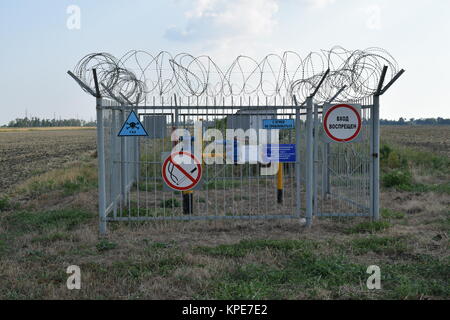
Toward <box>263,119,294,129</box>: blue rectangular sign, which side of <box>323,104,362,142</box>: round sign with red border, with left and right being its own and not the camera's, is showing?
right

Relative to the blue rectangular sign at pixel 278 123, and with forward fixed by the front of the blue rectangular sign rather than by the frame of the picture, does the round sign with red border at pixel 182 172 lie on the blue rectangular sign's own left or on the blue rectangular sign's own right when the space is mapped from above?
on the blue rectangular sign's own right

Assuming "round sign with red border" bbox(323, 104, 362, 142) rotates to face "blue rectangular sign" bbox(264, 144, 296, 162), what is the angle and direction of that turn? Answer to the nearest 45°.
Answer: approximately 90° to its right

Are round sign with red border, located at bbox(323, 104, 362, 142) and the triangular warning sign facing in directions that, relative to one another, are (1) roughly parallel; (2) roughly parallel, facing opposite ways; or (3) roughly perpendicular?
roughly parallel

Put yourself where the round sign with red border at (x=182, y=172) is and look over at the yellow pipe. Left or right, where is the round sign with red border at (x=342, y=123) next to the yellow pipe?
right

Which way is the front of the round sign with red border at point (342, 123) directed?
toward the camera

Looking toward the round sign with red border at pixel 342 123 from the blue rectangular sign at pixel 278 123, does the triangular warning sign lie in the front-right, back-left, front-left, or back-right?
back-right

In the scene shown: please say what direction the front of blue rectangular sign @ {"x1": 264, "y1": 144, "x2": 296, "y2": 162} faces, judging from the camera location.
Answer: facing the viewer

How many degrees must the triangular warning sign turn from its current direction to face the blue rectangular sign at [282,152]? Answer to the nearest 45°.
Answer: approximately 90° to its left

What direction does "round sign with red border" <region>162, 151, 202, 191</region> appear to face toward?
toward the camera

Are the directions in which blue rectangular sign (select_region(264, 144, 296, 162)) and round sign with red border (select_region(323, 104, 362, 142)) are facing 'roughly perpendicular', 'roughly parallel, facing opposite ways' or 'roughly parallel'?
roughly parallel

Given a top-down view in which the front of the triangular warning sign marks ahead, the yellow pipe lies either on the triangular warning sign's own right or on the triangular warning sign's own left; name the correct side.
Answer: on the triangular warning sign's own left

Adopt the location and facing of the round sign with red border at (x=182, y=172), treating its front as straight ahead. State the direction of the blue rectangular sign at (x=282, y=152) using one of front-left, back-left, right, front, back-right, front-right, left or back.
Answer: left
